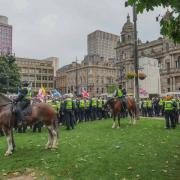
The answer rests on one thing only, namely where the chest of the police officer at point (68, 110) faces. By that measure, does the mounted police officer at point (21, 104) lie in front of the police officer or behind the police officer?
behind

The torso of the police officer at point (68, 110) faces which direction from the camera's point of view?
away from the camera

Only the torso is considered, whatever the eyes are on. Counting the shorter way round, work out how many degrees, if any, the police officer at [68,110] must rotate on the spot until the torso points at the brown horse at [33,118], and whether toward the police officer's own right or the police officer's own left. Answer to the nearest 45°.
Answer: approximately 180°

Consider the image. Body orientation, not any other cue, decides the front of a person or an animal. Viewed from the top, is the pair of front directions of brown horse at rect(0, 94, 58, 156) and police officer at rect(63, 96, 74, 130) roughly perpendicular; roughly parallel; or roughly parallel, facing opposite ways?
roughly perpendicular

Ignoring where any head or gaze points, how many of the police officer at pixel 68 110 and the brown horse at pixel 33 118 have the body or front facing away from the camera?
1

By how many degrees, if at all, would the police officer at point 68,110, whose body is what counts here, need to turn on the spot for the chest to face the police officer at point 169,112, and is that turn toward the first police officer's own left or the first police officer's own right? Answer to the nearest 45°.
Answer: approximately 90° to the first police officer's own right

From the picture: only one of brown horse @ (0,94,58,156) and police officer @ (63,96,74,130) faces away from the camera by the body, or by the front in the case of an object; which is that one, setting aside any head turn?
the police officer
